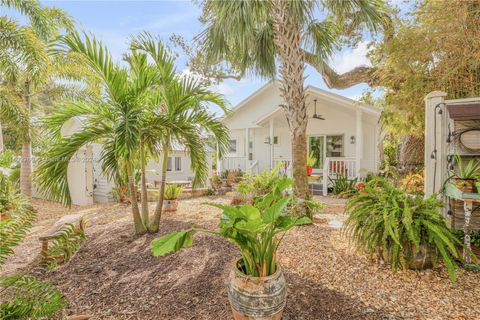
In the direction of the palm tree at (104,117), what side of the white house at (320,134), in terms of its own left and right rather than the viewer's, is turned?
front

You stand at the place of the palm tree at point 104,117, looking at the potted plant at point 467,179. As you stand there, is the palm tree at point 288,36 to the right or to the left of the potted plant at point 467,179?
left

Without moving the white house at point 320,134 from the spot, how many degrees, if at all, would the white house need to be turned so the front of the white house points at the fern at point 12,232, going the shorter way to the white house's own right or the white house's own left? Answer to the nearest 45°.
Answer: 0° — it already faces it

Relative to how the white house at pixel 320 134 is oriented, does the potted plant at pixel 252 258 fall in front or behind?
in front

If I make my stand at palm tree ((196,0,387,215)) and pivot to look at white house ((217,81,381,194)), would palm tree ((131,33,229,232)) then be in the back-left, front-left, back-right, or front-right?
back-left

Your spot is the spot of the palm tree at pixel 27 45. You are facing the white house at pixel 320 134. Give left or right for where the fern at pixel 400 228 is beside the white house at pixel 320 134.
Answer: right

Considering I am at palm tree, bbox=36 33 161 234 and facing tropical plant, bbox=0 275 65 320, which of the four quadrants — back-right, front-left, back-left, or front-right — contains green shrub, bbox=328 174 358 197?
back-left

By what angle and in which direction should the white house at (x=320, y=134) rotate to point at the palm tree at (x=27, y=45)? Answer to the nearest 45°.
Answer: approximately 45° to its right

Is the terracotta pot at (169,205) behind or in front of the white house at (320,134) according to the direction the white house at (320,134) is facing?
in front

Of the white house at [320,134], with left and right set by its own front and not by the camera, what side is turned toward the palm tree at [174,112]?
front

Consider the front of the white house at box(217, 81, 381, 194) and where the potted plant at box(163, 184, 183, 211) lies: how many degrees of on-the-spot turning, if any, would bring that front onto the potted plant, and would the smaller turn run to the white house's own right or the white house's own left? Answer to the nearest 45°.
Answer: approximately 45° to the white house's own right

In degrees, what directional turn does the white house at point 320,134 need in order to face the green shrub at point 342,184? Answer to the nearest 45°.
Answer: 0° — it already faces it

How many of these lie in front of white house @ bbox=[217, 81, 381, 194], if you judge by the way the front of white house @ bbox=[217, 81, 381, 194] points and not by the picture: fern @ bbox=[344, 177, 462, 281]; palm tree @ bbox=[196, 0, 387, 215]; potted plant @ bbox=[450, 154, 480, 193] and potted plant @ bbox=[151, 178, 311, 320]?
4

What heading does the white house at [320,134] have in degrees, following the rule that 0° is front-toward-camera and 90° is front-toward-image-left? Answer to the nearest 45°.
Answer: approximately 0°

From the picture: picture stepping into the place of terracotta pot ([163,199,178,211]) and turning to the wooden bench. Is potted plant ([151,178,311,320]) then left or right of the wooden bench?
left
